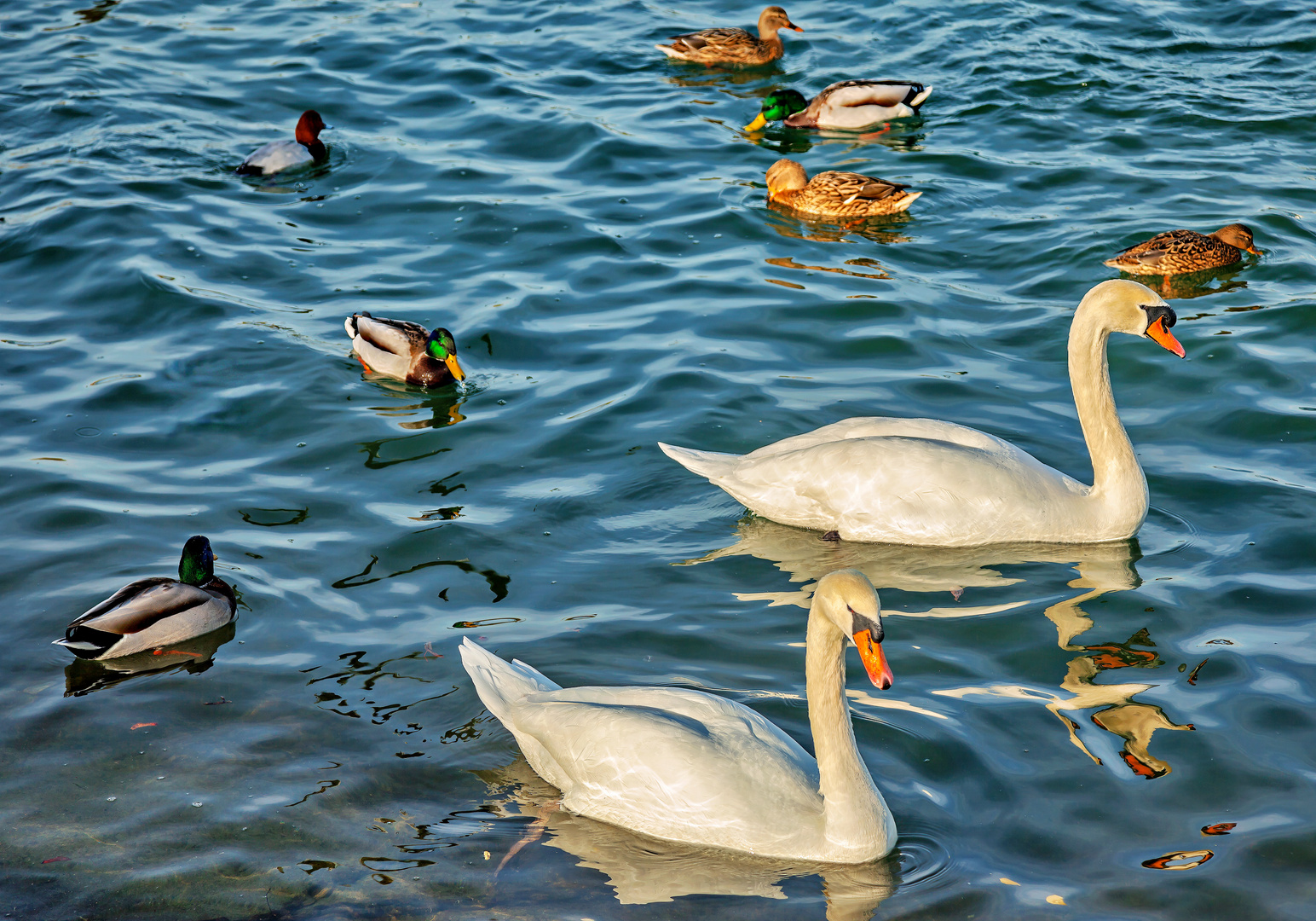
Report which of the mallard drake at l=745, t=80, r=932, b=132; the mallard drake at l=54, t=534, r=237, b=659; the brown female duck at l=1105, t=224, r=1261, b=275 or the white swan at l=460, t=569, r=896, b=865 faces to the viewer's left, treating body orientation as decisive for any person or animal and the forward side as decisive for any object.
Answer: the mallard drake at l=745, t=80, r=932, b=132

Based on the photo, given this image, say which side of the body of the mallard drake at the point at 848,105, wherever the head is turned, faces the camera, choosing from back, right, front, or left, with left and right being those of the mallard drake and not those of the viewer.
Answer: left

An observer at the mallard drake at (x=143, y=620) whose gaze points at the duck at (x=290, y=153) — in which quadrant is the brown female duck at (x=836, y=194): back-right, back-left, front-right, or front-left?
front-right

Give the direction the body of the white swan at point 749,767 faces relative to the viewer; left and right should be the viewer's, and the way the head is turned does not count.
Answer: facing the viewer and to the right of the viewer

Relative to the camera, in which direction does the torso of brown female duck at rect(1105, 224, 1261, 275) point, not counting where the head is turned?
to the viewer's right

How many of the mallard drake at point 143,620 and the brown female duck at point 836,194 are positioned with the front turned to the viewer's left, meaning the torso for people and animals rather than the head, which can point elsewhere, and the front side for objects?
1

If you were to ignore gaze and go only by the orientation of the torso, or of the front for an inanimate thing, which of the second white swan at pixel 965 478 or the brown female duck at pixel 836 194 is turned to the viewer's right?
the second white swan

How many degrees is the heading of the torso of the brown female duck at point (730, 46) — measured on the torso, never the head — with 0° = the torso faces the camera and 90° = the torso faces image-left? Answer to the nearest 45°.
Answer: approximately 270°

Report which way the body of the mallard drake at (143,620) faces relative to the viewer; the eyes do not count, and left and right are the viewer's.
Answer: facing away from the viewer and to the right of the viewer

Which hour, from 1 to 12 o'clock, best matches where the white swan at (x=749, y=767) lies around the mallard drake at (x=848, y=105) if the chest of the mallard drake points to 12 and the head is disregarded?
The white swan is roughly at 9 o'clock from the mallard drake.

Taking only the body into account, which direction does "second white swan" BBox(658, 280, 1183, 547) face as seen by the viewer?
to the viewer's right

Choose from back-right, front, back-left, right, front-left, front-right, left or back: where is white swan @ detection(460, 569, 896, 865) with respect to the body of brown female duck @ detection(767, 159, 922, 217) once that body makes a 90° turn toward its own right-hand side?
back

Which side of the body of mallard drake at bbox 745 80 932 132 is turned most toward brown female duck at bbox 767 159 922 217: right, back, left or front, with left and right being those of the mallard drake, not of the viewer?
left

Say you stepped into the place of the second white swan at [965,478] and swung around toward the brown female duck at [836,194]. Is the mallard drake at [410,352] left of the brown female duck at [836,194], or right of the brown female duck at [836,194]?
left

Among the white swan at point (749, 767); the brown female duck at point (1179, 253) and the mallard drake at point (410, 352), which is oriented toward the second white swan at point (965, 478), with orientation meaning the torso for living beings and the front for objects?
the mallard drake

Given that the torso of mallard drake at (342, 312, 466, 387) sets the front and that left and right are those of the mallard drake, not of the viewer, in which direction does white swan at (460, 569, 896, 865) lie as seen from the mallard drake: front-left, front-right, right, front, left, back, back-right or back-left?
front-right

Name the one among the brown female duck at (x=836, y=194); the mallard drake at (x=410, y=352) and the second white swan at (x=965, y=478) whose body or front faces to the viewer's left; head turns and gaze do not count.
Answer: the brown female duck

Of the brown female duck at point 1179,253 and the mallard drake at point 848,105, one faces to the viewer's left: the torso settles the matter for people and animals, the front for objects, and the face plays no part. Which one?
the mallard drake
